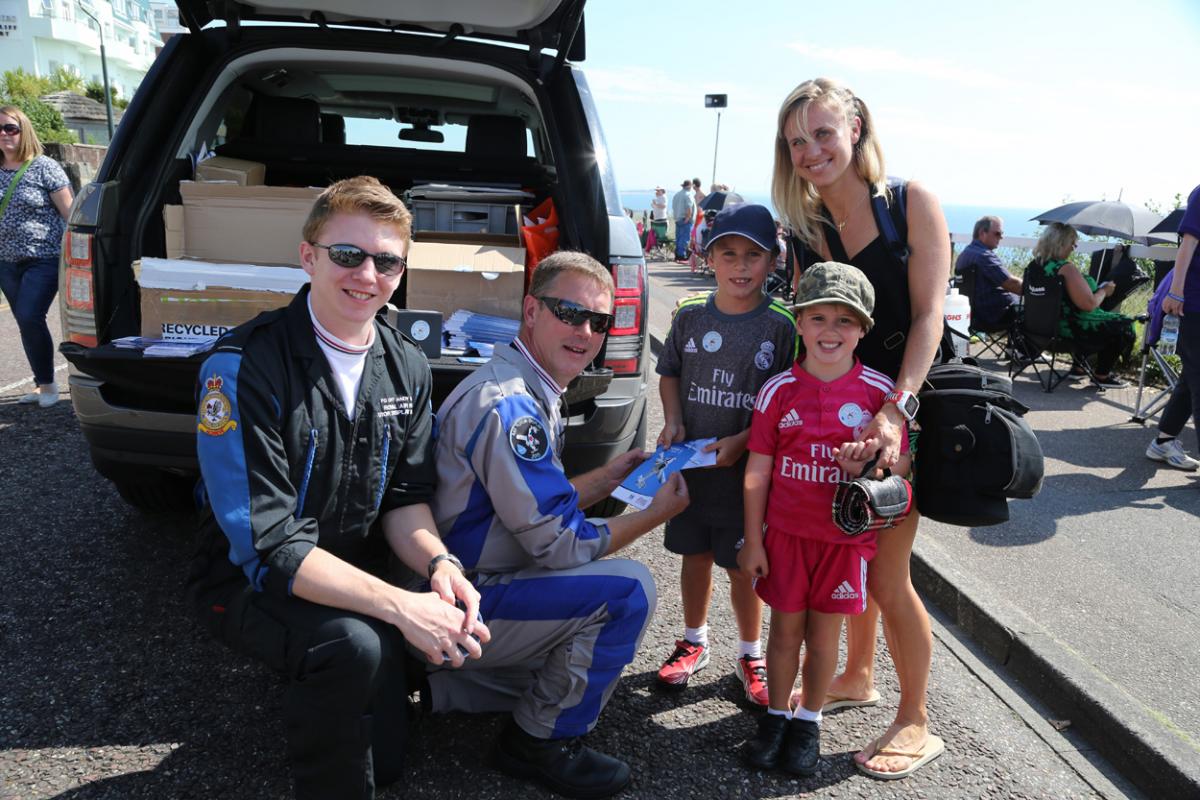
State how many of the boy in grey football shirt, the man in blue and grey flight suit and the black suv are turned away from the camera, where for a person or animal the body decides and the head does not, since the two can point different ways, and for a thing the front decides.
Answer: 1

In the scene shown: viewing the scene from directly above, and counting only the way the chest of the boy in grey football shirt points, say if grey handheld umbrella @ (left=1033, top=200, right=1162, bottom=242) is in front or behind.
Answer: behind

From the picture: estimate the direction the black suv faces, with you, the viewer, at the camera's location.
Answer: facing away from the viewer

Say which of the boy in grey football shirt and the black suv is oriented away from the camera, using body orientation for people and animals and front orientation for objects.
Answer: the black suv

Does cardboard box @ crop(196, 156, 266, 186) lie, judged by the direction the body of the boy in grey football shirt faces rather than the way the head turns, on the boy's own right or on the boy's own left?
on the boy's own right
